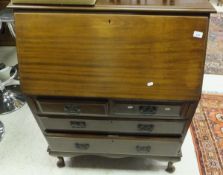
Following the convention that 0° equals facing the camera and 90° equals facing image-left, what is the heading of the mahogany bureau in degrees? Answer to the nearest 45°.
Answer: approximately 0°
